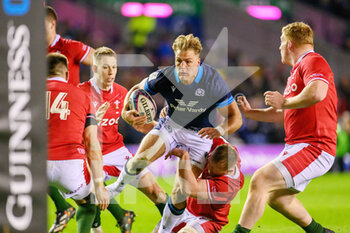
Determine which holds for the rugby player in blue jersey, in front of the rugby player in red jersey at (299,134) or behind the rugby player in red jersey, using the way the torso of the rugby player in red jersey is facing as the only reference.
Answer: in front

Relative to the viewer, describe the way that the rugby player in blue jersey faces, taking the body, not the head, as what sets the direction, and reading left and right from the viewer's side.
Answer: facing the viewer

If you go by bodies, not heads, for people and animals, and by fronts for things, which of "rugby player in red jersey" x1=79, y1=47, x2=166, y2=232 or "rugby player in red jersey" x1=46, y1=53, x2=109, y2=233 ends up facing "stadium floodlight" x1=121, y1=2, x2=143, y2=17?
"rugby player in red jersey" x1=46, y1=53, x2=109, y2=233

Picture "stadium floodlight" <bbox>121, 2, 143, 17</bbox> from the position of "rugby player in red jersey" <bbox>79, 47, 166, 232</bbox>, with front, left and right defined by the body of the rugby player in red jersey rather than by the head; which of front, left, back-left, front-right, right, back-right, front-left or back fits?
back-left

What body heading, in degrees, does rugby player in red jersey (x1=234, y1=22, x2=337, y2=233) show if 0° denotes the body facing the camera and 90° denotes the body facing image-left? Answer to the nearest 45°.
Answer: approximately 90°

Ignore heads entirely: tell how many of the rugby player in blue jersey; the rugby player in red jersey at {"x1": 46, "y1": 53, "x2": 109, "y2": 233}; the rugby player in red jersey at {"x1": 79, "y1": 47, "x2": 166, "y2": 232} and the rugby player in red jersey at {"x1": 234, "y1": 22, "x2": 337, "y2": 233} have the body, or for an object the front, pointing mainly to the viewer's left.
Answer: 1

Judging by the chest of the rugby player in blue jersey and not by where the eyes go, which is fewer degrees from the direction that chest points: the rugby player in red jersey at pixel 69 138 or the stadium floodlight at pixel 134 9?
the rugby player in red jersey

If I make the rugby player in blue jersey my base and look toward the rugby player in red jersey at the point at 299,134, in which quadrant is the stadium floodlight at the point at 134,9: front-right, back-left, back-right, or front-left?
back-left

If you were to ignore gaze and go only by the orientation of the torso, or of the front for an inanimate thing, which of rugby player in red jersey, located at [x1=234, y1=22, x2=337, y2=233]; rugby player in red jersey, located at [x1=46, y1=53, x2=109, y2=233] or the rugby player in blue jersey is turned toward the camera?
the rugby player in blue jersey

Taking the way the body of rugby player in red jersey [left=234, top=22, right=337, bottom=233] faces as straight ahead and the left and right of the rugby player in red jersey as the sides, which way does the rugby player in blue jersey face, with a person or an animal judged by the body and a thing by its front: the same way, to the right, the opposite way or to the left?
to the left

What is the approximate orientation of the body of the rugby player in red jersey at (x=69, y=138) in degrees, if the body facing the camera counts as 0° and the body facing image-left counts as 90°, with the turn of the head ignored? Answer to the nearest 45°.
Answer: approximately 180°
